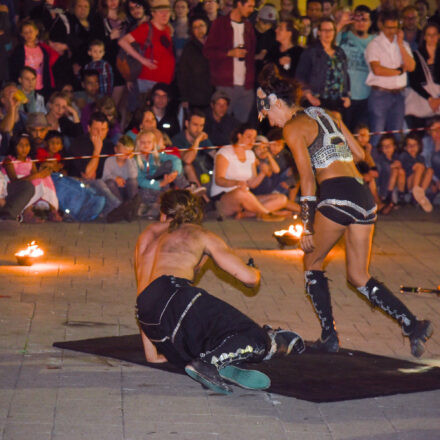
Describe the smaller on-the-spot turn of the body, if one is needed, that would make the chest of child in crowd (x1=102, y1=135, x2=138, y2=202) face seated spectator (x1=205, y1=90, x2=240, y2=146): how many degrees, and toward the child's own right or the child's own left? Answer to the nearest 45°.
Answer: approximately 135° to the child's own left

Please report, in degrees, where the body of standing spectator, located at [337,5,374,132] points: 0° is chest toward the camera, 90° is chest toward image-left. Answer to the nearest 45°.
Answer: approximately 0°

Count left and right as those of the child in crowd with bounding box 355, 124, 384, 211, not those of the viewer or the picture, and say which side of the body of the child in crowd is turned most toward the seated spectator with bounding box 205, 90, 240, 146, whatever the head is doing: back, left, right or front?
right

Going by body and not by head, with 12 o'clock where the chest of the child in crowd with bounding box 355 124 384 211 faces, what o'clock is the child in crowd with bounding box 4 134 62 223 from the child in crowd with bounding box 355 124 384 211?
the child in crowd with bounding box 4 134 62 223 is roughly at 2 o'clock from the child in crowd with bounding box 355 124 384 211.

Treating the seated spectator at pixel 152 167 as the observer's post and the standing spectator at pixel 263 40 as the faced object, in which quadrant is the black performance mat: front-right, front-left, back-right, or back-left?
back-right

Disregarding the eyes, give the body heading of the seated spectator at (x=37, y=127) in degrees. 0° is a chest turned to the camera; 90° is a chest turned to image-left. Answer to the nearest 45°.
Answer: approximately 0°

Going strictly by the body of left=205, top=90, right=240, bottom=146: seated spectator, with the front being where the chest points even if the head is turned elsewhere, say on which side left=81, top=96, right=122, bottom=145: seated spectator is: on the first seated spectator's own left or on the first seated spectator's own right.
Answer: on the first seated spectator's own right

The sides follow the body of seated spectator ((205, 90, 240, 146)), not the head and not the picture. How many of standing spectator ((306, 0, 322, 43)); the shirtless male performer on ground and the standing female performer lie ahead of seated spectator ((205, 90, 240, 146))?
2

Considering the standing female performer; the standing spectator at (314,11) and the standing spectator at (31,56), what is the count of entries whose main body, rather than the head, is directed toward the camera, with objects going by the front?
2
